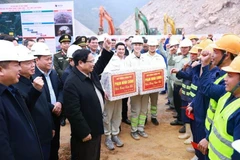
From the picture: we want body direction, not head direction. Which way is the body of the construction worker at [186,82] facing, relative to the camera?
to the viewer's left

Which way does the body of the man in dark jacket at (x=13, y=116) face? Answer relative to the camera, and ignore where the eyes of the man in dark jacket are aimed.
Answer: to the viewer's right

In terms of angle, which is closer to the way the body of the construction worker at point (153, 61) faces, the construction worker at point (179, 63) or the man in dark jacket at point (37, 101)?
the man in dark jacket

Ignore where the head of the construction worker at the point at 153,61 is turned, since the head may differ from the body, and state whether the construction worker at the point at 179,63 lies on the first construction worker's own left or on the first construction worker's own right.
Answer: on the first construction worker's own left

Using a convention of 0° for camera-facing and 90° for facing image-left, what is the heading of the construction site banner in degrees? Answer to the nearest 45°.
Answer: approximately 0°

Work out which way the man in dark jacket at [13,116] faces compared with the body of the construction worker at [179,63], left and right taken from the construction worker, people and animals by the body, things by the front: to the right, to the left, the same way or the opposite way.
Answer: the opposite way

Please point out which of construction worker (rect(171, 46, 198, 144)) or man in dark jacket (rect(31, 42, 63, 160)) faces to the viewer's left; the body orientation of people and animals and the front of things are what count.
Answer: the construction worker
